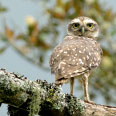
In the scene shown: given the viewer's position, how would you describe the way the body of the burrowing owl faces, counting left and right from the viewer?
facing away from the viewer and to the right of the viewer
